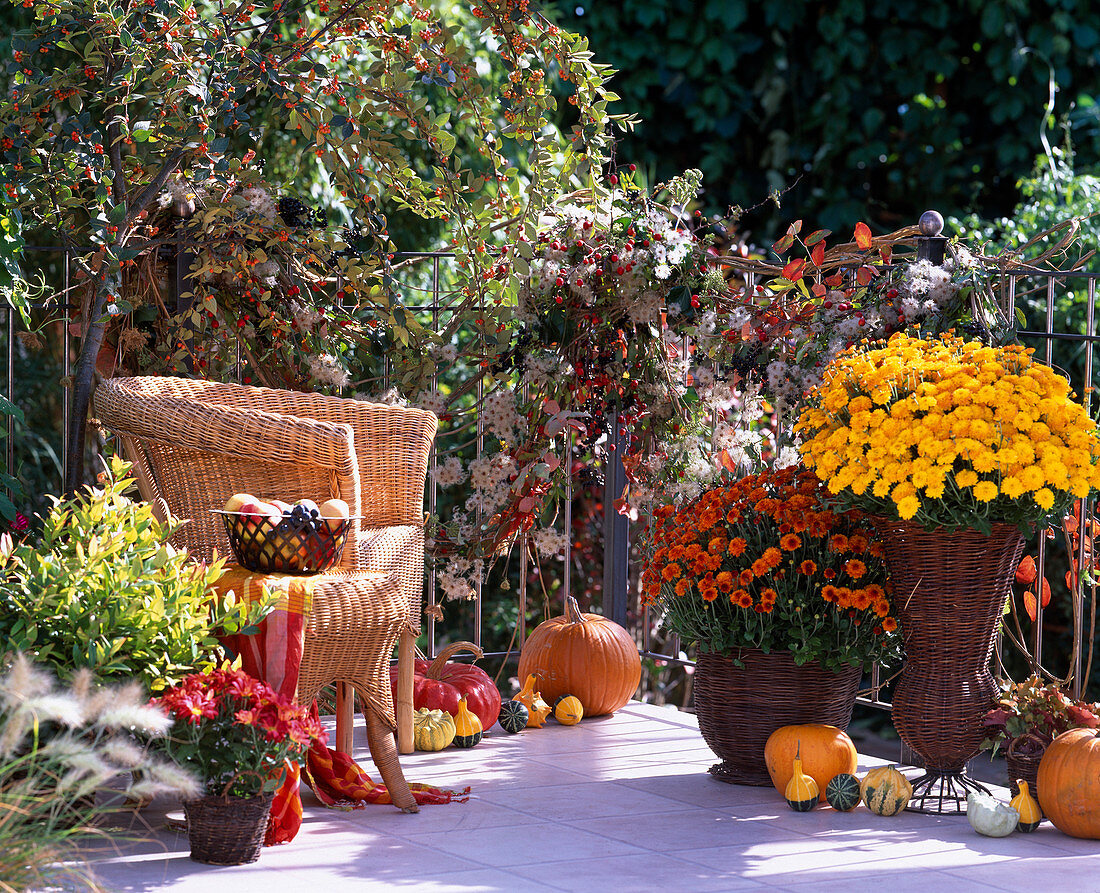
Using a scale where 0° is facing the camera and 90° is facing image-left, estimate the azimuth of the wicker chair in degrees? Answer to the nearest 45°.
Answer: approximately 315°

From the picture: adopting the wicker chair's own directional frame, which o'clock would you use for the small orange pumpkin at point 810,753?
The small orange pumpkin is roughly at 11 o'clock from the wicker chair.

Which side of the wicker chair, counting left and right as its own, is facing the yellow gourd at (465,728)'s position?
left

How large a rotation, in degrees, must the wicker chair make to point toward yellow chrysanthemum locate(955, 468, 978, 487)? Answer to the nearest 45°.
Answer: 0° — it already faces it

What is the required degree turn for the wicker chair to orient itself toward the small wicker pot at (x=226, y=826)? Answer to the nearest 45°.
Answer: approximately 45° to its right

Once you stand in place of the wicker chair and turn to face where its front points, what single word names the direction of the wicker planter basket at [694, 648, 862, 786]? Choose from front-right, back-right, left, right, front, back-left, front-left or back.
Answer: front-left

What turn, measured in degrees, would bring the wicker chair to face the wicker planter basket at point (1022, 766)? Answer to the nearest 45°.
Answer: approximately 45° to its left

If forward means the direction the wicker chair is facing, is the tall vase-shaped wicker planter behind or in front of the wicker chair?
in front

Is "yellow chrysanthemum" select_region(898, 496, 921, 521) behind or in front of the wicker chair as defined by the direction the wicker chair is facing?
in front

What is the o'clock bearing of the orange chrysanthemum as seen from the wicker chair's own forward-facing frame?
The orange chrysanthemum is roughly at 11 o'clock from the wicker chair.

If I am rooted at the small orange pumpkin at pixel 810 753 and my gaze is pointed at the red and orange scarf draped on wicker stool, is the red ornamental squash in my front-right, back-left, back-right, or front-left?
front-right

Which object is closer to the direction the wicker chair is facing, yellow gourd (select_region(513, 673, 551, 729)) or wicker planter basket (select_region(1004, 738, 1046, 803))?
the wicker planter basket

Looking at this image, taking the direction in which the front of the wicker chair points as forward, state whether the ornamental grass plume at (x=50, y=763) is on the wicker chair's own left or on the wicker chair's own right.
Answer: on the wicker chair's own right

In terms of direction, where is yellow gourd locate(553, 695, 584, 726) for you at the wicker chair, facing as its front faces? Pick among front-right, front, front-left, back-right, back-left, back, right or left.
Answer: left
